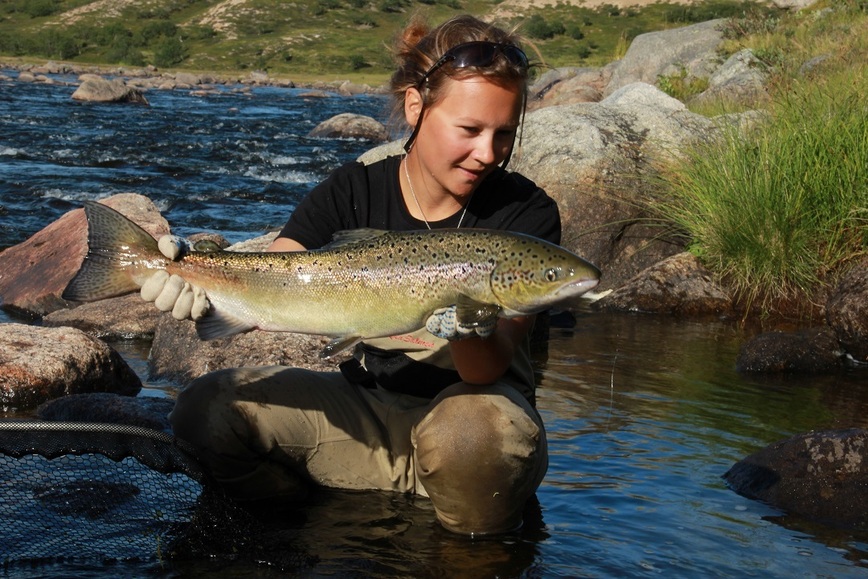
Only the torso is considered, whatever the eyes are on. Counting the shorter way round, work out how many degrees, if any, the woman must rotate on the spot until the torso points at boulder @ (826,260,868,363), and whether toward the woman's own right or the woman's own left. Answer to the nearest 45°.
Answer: approximately 135° to the woman's own left

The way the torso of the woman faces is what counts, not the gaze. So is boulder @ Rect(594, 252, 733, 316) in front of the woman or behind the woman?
behind

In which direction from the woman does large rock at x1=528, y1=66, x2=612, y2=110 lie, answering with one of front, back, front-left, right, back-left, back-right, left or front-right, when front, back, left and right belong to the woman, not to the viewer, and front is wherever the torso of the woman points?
back

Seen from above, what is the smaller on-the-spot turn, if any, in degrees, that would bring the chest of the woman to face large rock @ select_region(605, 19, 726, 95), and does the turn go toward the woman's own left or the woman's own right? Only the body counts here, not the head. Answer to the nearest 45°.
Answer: approximately 180°

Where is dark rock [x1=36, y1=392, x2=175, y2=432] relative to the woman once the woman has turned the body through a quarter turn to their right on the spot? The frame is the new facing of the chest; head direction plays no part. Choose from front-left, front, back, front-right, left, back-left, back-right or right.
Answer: front-right

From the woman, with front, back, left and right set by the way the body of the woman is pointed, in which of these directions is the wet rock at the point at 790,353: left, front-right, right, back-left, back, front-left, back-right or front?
back-left

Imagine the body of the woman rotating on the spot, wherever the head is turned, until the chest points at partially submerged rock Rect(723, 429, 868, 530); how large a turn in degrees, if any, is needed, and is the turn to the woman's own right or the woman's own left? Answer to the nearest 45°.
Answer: approximately 90° to the woman's own left

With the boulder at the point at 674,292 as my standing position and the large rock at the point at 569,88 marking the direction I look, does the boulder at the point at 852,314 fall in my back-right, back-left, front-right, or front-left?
back-right

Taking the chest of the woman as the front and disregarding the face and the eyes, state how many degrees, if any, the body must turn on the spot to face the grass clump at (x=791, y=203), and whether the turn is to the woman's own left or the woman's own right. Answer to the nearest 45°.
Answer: approximately 135° to the woman's own left

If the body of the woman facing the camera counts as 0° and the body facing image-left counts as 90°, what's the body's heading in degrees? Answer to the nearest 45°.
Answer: approximately 0°
